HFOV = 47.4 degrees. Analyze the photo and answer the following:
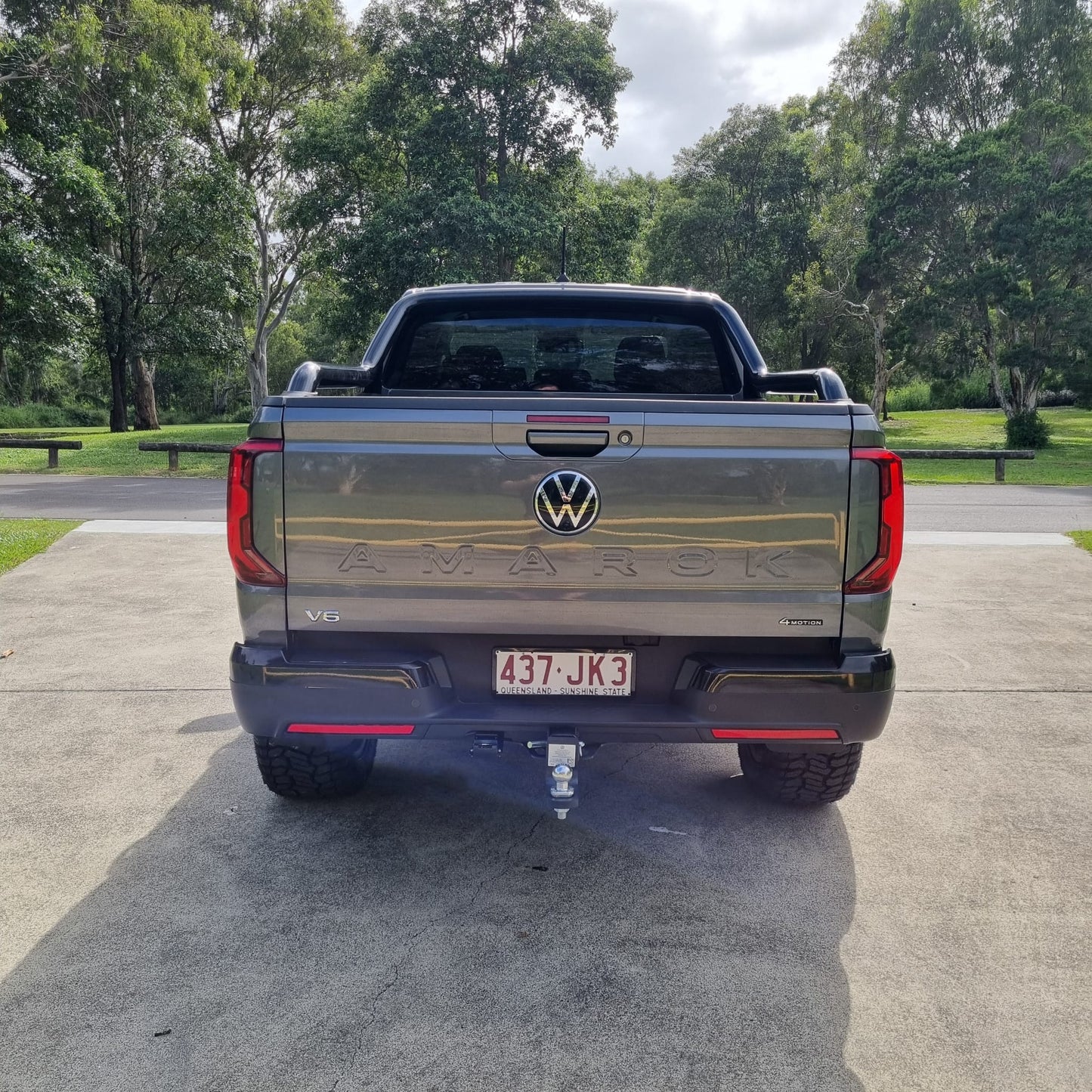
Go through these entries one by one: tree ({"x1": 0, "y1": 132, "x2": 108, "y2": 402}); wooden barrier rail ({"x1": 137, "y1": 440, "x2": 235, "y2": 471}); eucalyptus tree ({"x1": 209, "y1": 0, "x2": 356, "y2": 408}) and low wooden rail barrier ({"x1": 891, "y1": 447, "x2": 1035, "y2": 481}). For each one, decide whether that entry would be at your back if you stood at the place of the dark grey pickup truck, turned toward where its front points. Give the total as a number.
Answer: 0

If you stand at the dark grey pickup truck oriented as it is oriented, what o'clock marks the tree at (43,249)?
The tree is roughly at 11 o'clock from the dark grey pickup truck.

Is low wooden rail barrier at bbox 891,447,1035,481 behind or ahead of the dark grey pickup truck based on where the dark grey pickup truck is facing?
ahead

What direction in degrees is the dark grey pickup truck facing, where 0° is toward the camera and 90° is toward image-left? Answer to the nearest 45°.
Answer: approximately 180°

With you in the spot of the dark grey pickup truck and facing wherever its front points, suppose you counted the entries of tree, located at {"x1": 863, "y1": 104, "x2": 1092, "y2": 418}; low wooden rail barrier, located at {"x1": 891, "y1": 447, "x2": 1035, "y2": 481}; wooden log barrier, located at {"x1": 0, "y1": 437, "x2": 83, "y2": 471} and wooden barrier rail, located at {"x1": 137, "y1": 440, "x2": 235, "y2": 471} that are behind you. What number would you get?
0

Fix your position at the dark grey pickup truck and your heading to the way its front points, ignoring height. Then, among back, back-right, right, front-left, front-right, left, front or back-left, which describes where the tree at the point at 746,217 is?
front

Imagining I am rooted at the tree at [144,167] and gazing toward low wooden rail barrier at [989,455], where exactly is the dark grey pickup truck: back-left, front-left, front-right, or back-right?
front-right

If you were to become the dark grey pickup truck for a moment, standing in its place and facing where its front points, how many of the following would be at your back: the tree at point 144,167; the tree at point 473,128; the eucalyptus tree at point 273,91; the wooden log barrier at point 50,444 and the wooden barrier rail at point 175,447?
0

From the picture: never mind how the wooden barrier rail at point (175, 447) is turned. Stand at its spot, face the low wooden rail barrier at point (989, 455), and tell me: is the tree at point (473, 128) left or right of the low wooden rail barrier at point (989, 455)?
left

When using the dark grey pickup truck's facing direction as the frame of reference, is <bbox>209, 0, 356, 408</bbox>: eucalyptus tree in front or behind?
in front

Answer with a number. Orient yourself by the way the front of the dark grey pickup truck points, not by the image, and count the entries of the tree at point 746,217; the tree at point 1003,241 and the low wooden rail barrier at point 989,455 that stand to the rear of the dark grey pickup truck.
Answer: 0

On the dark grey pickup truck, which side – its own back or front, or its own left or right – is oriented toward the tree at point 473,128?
front

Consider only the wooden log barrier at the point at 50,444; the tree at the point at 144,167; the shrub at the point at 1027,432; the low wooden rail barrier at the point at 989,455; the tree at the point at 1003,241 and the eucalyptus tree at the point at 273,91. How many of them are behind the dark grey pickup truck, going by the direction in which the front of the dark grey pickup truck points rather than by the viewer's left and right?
0

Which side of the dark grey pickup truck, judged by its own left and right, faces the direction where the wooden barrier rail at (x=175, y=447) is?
front

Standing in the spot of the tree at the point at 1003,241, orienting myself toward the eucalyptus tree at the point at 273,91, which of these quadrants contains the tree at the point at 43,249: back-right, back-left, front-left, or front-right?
front-left

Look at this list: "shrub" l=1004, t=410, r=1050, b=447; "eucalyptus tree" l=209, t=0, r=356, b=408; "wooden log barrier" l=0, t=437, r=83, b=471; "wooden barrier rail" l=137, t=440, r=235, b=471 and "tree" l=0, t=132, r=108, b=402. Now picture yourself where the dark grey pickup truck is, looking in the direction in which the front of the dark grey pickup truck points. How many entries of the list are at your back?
0

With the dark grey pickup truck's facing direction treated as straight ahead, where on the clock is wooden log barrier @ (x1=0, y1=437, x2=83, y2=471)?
The wooden log barrier is roughly at 11 o'clock from the dark grey pickup truck.
